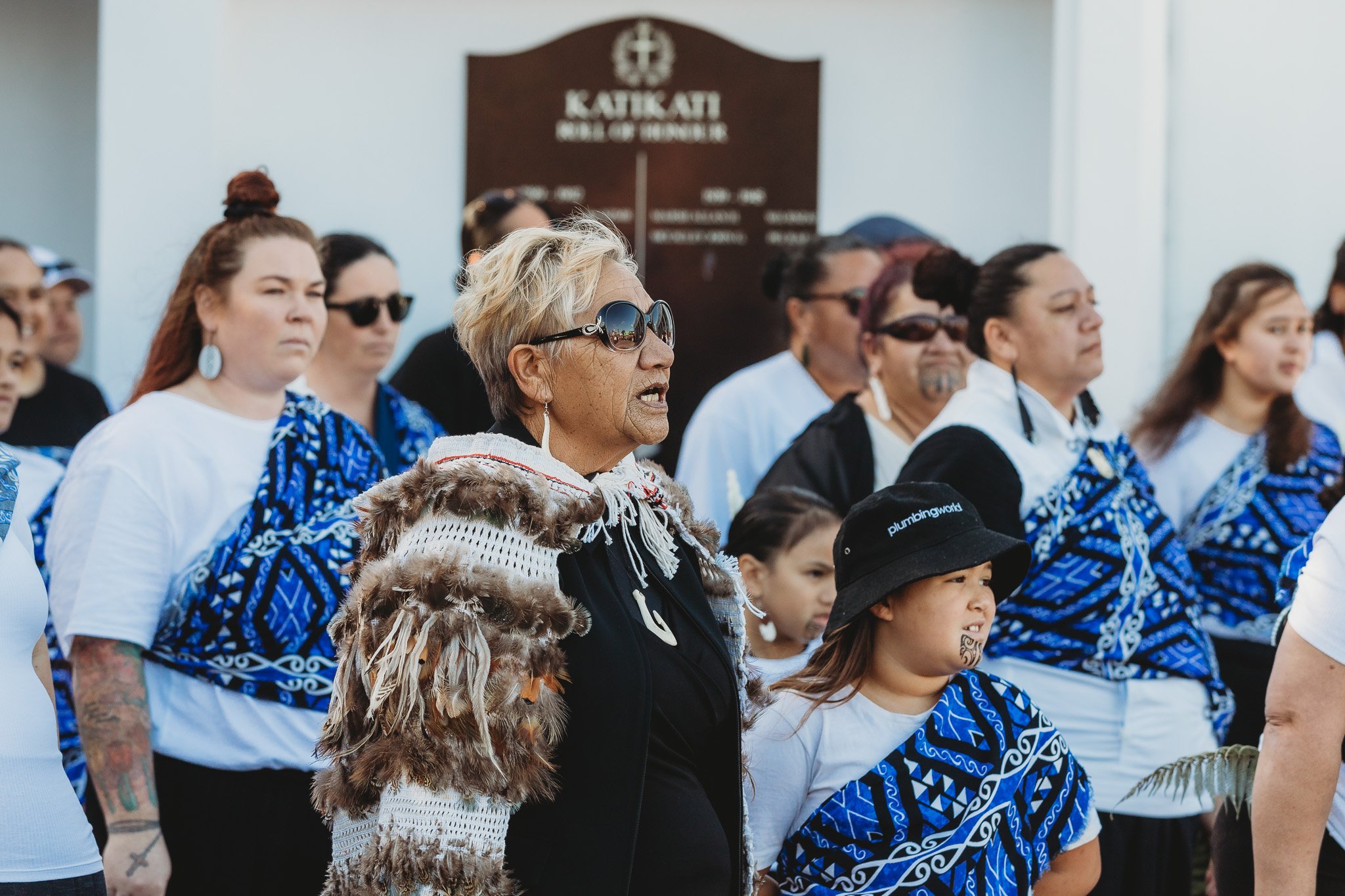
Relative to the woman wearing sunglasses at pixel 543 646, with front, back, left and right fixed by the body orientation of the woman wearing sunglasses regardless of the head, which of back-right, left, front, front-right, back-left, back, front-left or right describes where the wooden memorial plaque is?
back-left

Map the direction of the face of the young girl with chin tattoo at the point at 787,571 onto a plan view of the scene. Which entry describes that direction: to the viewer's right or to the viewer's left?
to the viewer's right

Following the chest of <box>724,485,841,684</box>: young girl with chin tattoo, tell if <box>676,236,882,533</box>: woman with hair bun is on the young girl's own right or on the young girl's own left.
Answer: on the young girl's own left

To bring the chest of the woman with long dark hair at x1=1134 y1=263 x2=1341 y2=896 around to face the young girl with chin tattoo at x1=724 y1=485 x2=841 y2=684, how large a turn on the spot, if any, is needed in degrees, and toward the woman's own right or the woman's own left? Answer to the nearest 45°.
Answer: approximately 90° to the woman's own right

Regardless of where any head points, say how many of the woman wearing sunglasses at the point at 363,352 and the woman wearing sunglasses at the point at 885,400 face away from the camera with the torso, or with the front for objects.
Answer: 0

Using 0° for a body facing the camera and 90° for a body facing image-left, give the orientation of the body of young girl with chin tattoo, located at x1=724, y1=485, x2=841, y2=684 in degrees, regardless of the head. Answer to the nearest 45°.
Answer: approximately 315°

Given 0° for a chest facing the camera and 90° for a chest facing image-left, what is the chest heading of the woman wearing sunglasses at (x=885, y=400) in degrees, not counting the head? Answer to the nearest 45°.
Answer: approximately 315°

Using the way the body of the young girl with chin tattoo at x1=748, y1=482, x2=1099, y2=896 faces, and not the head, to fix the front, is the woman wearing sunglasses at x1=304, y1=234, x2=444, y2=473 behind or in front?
behind

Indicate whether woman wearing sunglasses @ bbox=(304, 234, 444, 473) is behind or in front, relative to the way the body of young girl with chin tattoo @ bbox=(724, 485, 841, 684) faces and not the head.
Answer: behind
